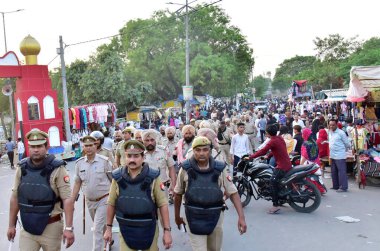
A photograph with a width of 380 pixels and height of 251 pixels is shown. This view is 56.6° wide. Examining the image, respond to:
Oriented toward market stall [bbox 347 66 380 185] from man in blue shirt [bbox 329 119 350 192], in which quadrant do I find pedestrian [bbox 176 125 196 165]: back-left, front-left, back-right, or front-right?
back-left

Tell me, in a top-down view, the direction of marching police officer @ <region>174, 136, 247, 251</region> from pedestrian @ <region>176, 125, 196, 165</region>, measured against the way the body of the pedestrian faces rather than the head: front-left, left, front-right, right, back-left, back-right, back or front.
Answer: front

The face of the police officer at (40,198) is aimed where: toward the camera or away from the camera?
toward the camera

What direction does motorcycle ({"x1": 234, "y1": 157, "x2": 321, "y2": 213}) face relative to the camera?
to the viewer's left

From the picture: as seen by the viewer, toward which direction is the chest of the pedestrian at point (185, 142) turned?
toward the camera

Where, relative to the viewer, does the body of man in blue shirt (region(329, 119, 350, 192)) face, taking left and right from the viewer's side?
facing the viewer and to the left of the viewer

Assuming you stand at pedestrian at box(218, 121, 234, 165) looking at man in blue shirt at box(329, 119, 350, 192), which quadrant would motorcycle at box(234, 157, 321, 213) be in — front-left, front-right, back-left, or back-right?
front-right

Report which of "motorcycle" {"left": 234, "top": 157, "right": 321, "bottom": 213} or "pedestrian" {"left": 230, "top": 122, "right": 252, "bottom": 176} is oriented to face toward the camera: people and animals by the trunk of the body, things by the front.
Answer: the pedestrian

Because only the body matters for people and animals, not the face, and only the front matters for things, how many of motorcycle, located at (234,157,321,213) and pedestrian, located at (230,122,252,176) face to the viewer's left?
1

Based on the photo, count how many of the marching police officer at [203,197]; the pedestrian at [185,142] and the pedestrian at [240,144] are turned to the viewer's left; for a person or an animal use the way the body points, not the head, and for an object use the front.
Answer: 0

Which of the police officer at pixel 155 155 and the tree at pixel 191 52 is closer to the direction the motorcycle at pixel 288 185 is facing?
the police officer

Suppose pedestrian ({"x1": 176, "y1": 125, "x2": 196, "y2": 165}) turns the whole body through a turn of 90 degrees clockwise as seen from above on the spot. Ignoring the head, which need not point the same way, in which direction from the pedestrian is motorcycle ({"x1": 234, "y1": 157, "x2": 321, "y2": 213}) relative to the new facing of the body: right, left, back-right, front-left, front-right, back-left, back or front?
back

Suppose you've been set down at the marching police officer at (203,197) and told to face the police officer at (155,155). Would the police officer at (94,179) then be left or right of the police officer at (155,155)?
left

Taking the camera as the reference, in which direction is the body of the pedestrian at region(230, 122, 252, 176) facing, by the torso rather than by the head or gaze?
toward the camera
